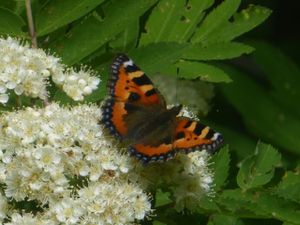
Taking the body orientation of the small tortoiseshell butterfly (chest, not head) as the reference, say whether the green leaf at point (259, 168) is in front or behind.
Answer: in front

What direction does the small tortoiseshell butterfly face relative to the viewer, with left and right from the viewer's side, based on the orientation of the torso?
facing away from the viewer and to the right of the viewer

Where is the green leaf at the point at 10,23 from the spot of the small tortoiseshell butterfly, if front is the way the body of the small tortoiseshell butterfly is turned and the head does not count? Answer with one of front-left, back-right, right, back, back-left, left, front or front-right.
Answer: back-left
